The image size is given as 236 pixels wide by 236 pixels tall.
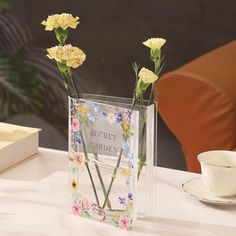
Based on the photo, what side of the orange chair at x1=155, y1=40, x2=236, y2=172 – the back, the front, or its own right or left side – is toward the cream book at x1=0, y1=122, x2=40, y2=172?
front

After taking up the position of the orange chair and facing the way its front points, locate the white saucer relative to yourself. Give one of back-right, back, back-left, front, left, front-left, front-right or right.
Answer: front-left

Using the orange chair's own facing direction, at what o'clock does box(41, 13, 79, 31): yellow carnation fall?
The yellow carnation is roughly at 11 o'clock from the orange chair.

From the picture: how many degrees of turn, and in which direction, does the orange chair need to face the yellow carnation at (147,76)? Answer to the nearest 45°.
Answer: approximately 45° to its left

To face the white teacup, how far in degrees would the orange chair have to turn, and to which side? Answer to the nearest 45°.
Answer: approximately 45° to its left

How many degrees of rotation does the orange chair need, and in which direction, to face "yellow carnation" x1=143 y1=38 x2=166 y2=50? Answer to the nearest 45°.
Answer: approximately 45° to its left

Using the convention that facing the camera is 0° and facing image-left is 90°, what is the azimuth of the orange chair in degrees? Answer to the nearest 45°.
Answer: approximately 45°

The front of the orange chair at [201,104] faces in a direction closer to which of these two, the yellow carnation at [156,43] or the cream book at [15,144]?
the cream book

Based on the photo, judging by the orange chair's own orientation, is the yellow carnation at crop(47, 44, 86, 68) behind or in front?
in front
